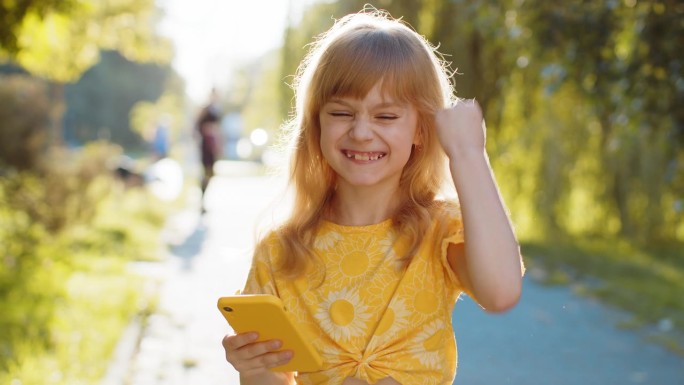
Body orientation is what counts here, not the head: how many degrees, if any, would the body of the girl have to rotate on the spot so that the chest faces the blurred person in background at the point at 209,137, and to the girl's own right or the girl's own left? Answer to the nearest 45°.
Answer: approximately 180°

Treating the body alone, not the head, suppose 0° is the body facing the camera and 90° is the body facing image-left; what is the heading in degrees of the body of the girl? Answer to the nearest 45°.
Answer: approximately 0°

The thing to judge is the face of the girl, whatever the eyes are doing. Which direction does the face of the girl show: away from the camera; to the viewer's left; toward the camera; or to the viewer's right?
toward the camera
